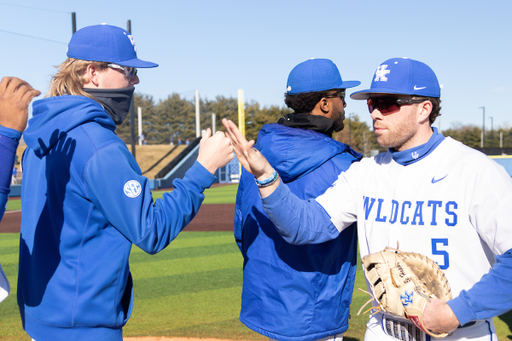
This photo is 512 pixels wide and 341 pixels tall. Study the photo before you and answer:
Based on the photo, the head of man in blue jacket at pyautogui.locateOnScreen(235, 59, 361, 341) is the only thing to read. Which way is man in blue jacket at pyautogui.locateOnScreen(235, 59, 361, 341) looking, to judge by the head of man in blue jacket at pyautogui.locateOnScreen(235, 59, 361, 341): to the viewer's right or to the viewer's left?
to the viewer's right

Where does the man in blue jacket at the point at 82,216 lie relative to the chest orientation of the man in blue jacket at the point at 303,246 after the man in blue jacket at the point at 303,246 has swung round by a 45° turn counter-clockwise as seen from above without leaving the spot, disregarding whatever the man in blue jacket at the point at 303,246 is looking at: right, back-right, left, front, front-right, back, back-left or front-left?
back-left

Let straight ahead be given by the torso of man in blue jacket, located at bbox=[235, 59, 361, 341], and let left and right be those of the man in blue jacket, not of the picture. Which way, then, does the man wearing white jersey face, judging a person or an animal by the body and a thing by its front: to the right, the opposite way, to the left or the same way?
the opposite way

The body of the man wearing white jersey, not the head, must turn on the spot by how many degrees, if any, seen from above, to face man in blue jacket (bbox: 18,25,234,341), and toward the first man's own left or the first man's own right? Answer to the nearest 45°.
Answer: approximately 45° to the first man's own right

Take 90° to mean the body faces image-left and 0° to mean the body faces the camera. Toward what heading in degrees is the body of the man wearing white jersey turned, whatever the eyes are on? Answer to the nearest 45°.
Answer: approximately 45°

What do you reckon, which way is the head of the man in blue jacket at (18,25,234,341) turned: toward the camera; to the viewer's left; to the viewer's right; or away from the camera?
to the viewer's right

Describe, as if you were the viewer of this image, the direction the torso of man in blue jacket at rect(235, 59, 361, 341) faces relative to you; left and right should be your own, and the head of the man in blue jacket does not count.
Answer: facing away from the viewer and to the right of the viewer
